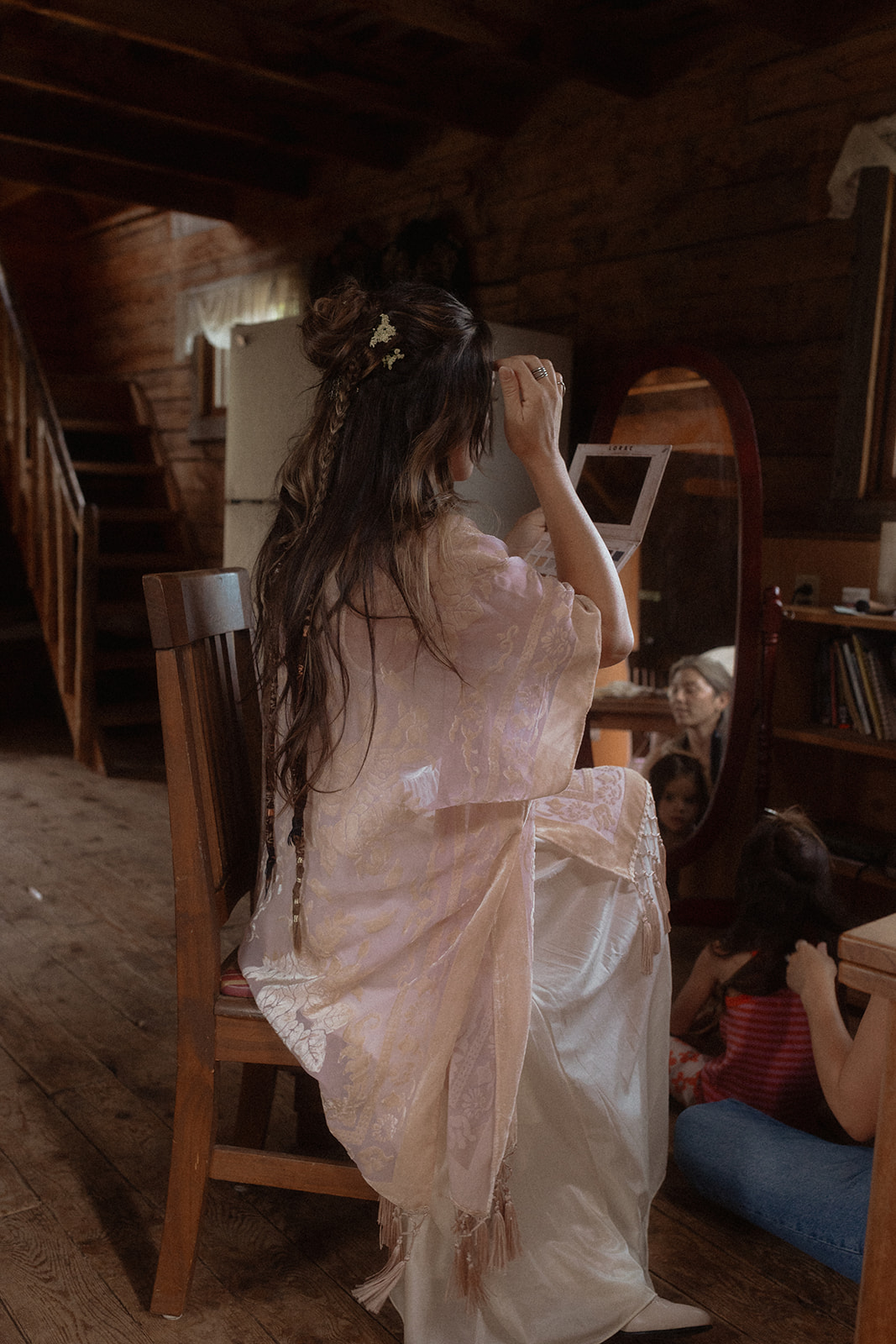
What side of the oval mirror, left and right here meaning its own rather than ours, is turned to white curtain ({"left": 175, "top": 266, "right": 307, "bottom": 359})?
right

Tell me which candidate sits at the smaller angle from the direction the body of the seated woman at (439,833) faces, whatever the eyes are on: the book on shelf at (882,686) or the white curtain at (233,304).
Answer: the book on shelf

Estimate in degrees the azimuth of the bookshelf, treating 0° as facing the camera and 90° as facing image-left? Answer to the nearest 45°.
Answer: approximately 45°

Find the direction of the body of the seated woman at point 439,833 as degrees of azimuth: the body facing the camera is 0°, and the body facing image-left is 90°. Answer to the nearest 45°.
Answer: approximately 225°

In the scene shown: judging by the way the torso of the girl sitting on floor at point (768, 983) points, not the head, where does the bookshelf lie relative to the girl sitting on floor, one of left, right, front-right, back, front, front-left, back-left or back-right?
front-right

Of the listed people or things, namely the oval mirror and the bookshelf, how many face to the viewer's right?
0

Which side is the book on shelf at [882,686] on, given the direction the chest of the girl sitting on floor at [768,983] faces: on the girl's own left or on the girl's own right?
on the girl's own right

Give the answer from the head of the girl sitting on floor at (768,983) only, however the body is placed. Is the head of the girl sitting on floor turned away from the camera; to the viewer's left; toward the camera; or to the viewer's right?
away from the camera

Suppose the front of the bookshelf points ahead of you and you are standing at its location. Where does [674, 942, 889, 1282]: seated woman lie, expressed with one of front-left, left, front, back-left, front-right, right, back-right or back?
front-left

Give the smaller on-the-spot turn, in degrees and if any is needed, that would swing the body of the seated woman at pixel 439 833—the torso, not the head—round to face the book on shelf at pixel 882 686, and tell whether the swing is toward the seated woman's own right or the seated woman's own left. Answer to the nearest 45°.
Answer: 0° — they already face it

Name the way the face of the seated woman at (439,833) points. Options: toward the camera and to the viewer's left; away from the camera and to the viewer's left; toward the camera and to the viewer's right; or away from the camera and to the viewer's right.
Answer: away from the camera and to the viewer's right

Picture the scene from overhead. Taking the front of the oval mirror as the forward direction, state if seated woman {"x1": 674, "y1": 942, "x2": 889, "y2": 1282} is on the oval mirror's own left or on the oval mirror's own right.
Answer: on the oval mirror's own left

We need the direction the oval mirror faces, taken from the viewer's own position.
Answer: facing the viewer and to the left of the viewer
